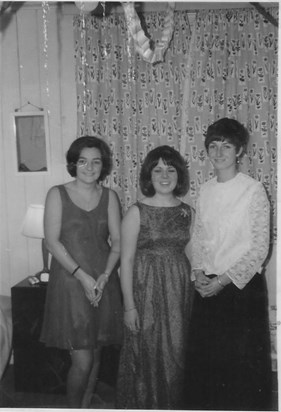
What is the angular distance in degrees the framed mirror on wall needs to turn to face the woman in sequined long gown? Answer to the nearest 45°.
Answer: approximately 45° to its left

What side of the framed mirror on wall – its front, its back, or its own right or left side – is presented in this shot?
front

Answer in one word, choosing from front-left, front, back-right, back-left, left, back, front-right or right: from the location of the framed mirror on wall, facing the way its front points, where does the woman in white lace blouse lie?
front-left

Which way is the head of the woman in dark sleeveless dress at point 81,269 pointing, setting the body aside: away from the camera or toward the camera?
toward the camera

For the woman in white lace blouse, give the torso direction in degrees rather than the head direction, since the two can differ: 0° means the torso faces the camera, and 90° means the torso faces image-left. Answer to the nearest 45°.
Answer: approximately 45°

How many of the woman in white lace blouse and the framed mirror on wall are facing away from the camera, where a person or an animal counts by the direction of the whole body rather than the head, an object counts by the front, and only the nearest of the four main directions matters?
0

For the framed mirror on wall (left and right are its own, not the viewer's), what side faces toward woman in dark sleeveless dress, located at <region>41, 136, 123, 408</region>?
front

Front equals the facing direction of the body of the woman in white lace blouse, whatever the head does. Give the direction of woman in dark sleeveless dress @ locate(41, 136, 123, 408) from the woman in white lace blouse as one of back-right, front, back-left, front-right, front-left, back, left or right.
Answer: front-right
